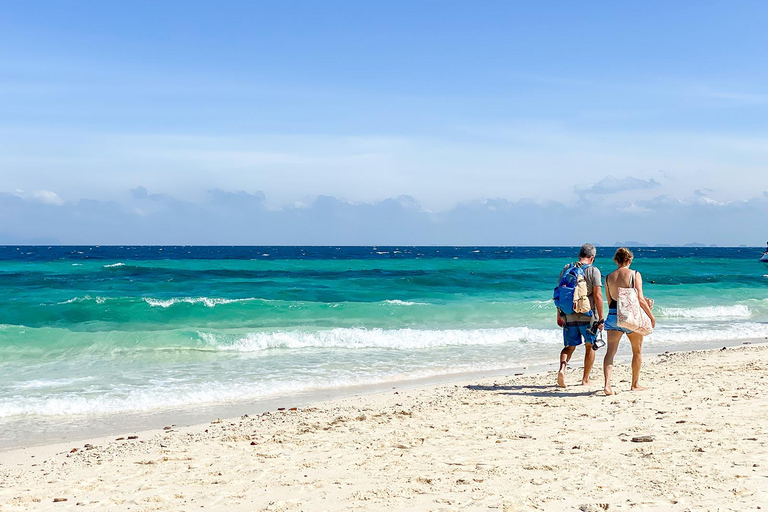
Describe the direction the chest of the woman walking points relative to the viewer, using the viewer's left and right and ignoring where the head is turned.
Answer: facing away from the viewer and to the right of the viewer

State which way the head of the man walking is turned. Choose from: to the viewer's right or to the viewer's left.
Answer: to the viewer's right

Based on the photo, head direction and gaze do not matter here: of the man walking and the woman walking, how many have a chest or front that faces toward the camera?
0

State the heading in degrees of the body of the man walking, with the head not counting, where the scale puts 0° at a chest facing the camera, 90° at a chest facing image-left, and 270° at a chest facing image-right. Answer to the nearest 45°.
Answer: approximately 225°

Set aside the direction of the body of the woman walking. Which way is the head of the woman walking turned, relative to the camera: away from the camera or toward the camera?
away from the camera
